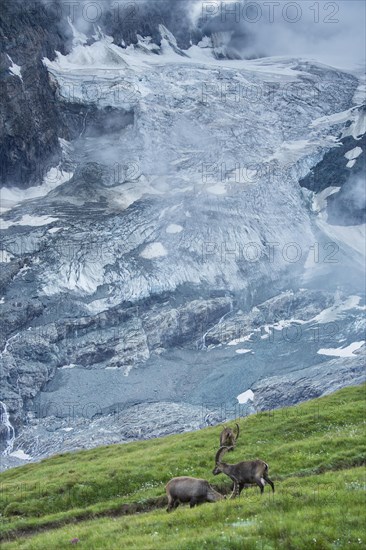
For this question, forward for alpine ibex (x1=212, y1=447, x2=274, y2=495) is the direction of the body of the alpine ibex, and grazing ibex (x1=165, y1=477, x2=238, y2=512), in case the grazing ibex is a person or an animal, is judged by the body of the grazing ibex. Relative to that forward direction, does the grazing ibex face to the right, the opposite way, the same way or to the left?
the opposite way

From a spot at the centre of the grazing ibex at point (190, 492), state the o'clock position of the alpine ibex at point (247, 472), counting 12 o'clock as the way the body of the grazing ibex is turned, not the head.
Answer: The alpine ibex is roughly at 11 o'clock from the grazing ibex.

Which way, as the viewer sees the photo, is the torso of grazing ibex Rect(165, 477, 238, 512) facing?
to the viewer's right

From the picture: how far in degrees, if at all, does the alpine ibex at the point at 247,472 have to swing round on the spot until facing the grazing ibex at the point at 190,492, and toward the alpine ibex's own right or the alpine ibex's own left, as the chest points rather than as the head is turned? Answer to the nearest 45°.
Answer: approximately 45° to the alpine ibex's own left

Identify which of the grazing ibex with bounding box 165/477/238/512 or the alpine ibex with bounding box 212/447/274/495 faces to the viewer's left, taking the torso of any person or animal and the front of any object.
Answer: the alpine ibex

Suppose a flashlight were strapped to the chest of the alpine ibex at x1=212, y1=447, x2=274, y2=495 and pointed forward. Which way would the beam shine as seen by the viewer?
to the viewer's left

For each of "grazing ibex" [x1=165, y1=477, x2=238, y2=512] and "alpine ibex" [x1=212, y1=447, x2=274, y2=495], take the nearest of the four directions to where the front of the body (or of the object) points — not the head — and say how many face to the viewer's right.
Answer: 1
